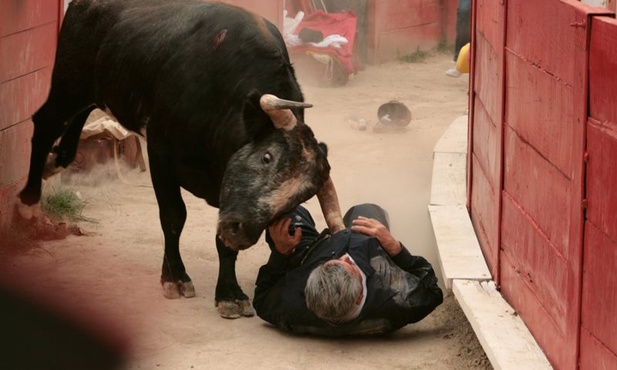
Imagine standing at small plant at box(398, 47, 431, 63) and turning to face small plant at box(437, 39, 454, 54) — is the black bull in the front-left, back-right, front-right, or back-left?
back-right

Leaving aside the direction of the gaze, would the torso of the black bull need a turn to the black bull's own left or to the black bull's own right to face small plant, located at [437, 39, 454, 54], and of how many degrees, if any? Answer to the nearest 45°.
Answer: approximately 135° to the black bull's own left

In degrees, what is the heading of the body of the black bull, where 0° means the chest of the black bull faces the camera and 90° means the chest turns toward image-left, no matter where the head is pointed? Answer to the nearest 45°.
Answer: approximately 315°

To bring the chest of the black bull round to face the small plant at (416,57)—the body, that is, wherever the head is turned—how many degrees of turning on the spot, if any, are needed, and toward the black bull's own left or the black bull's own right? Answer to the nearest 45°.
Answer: approximately 135° to the black bull's own left

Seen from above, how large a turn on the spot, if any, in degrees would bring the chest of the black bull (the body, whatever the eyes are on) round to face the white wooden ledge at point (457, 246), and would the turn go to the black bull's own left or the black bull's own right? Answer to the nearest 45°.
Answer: approximately 45° to the black bull's own left

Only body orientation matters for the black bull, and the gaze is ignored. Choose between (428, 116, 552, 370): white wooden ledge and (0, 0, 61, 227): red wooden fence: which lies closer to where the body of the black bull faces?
the white wooden ledge

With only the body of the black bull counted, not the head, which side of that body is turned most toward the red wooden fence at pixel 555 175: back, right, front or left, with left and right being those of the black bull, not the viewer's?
front

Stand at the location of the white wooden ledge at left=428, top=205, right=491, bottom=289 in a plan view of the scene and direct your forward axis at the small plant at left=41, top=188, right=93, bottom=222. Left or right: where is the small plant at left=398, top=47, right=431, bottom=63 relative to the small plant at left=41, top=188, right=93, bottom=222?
right
